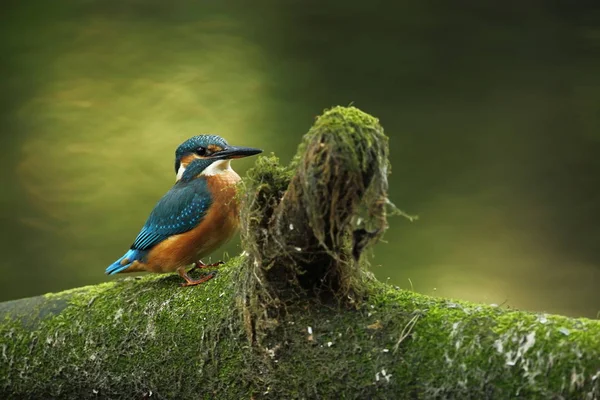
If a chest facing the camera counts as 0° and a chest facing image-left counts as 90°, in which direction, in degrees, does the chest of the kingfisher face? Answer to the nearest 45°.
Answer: approximately 270°

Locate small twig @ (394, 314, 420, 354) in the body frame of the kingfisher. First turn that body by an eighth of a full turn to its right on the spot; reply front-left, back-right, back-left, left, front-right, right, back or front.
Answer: front
